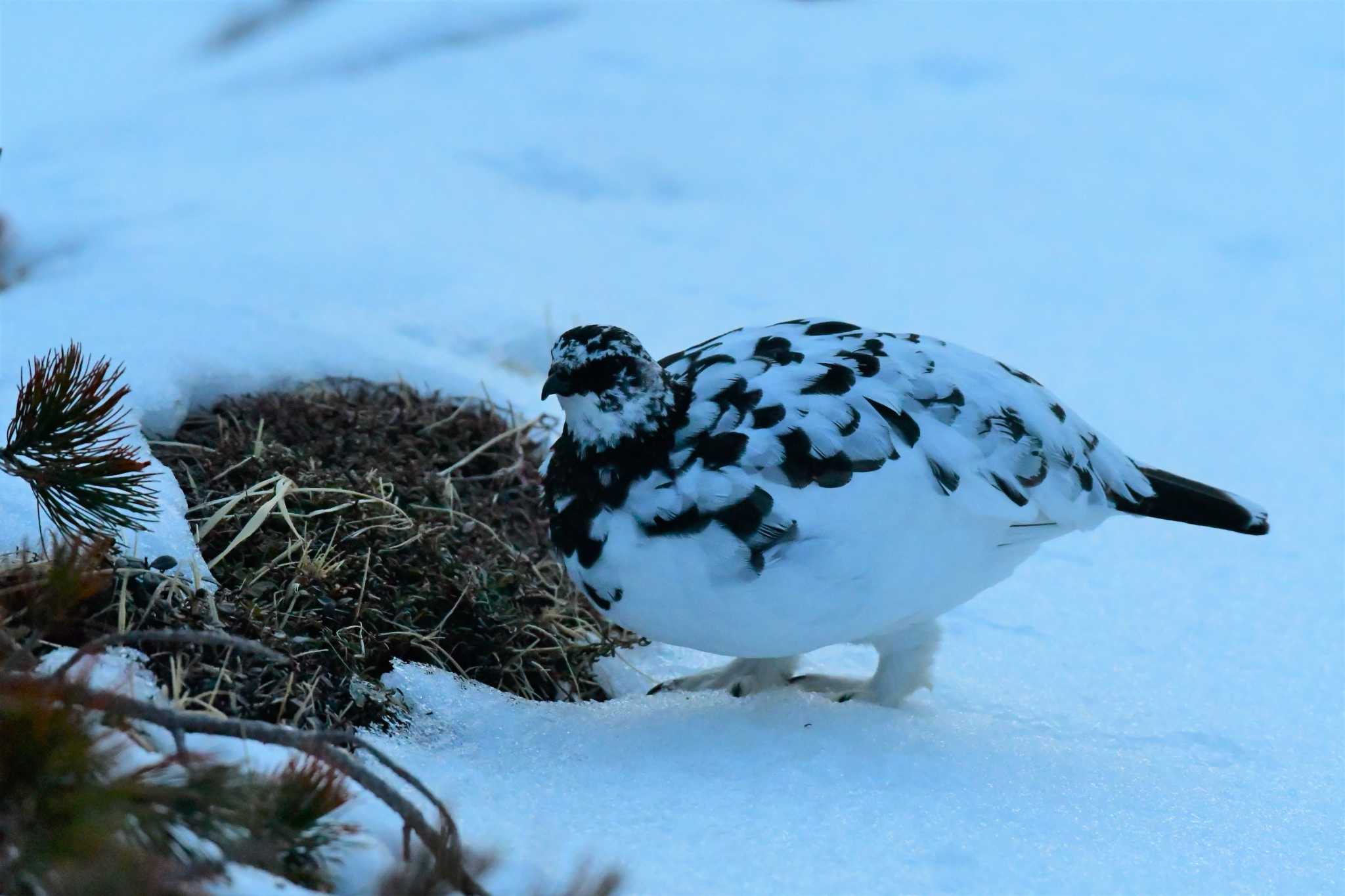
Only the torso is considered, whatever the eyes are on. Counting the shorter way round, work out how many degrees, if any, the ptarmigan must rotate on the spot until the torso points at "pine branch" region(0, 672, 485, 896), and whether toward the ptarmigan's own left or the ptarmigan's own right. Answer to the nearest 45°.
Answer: approximately 90° to the ptarmigan's own left

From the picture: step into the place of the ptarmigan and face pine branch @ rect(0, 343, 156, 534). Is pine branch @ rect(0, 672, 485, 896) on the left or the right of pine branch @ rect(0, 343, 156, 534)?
left

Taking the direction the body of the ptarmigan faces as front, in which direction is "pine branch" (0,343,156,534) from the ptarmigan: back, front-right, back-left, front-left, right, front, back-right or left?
front-left

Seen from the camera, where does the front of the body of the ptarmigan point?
to the viewer's left
